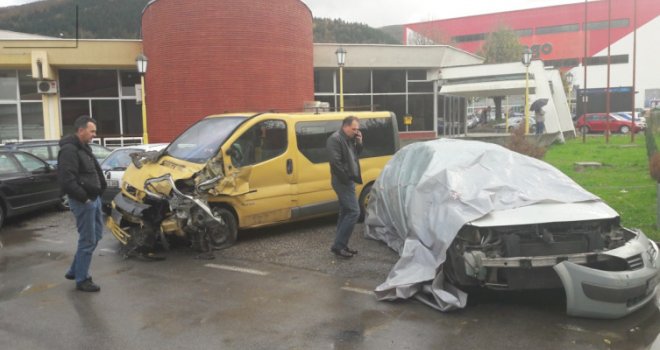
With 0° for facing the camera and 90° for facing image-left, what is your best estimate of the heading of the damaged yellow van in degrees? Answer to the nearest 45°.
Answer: approximately 45°

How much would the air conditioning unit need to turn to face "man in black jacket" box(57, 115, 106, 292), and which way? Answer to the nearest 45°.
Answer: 0° — it already faces them

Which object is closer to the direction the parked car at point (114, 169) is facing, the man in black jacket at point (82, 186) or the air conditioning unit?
the man in black jacket

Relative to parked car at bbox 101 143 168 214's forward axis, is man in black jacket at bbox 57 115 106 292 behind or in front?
in front

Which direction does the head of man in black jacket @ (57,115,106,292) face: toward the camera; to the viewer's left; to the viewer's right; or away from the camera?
to the viewer's right

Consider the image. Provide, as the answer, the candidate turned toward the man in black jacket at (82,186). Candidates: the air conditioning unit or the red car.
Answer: the air conditioning unit

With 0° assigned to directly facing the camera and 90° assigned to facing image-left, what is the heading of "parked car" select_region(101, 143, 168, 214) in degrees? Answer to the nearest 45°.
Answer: approximately 45°
